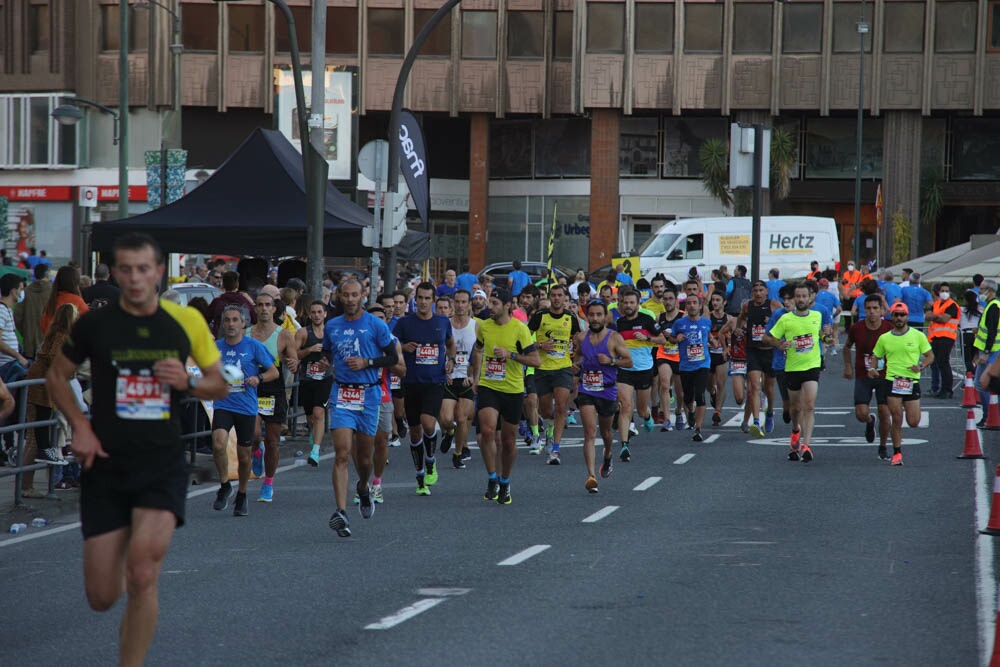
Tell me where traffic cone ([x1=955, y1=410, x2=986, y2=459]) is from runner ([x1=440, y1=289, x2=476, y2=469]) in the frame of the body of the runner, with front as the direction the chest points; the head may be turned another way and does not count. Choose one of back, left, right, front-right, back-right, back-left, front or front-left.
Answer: left

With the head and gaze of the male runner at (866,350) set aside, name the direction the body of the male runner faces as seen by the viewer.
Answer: toward the camera

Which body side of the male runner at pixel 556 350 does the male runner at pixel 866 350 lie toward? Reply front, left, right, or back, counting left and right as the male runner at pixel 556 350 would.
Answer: left

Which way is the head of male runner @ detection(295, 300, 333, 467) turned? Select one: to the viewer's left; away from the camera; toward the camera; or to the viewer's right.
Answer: toward the camera

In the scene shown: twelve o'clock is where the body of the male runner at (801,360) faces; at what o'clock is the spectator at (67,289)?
The spectator is roughly at 2 o'clock from the male runner.

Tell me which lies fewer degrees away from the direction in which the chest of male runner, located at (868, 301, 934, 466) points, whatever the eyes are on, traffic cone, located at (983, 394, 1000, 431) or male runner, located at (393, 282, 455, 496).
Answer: the male runner

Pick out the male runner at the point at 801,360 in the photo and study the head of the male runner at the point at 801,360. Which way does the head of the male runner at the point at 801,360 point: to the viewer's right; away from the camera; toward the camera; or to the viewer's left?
toward the camera

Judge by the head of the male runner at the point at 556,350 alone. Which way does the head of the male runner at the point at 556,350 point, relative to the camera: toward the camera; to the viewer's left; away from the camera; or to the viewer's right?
toward the camera

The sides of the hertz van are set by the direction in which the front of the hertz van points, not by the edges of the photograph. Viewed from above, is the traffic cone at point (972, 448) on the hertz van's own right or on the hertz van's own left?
on the hertz van's own left

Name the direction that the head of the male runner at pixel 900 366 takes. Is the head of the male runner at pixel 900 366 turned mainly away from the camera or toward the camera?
toward the camera

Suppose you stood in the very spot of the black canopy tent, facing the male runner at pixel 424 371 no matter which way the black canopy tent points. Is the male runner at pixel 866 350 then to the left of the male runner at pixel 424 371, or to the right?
left

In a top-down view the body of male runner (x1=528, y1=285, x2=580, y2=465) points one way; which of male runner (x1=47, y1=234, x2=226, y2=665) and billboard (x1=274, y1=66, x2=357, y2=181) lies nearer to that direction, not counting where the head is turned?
the male runner

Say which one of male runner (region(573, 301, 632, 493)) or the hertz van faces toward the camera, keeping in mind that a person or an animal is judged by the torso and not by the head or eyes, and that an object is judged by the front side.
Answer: the male runner

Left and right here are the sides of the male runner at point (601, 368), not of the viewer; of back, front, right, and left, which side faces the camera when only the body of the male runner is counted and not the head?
front

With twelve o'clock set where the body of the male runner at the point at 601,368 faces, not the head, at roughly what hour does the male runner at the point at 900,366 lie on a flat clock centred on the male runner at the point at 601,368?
the male runner at the point at 900,366 is roughly at 8 o'clock from the male runner at the point at 601,368.

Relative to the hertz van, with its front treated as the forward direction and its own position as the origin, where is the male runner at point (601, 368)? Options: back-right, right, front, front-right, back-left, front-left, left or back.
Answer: left

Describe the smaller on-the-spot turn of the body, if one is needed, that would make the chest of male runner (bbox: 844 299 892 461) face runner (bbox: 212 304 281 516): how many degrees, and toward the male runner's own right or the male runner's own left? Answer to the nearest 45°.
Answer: approximately 45° to the male runner's own right

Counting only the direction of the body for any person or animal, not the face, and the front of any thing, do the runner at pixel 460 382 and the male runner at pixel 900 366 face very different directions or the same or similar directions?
same or similar directions

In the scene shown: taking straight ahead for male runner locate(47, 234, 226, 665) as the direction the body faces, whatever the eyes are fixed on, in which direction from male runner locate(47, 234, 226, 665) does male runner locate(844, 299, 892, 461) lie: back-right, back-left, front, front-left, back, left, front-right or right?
back-left

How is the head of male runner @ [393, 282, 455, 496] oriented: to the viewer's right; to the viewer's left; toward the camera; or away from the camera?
toward the camera
